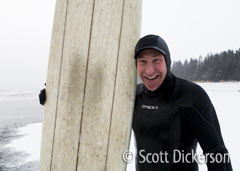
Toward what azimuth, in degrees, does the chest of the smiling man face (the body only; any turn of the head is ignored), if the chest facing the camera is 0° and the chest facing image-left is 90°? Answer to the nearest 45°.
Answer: approximately 45°
